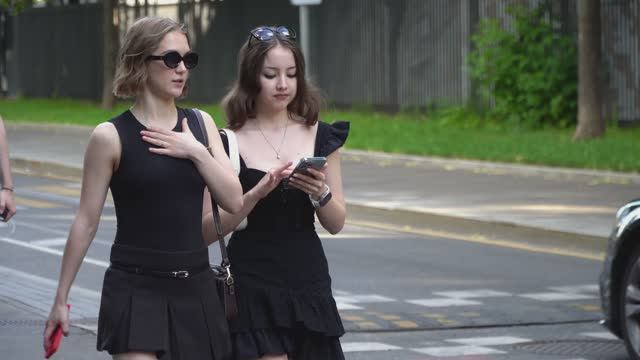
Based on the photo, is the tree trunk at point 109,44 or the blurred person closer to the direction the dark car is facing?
the blurred person

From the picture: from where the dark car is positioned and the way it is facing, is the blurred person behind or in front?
in front

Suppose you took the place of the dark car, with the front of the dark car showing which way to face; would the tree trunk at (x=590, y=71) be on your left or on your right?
on your right

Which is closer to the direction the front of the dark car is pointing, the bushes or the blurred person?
the blurred person

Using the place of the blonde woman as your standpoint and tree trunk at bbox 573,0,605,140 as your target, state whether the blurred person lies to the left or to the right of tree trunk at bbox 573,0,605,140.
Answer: left

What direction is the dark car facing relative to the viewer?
to the viewer's left

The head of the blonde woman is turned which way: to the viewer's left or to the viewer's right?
to the viewer's right

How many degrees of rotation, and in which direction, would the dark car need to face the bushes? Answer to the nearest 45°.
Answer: approximately 90° to its right
